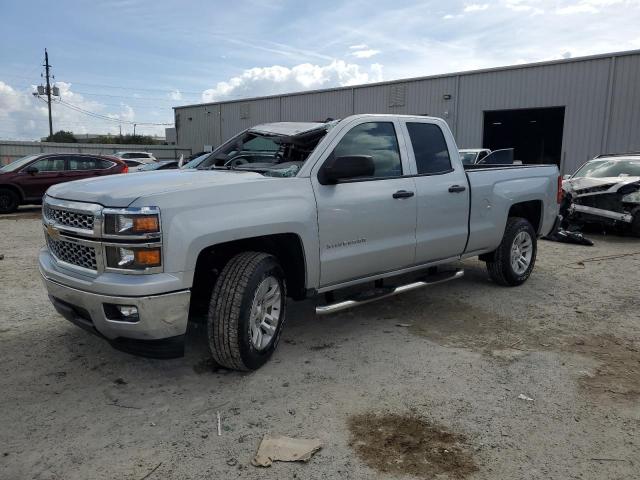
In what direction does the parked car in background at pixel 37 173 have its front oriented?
to the viewer's left

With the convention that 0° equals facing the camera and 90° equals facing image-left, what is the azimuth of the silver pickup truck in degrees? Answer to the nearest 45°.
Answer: approximately 45°

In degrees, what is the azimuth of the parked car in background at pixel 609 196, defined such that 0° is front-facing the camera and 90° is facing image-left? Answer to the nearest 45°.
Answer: approximately 45°

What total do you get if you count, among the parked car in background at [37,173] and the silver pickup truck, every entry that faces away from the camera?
0

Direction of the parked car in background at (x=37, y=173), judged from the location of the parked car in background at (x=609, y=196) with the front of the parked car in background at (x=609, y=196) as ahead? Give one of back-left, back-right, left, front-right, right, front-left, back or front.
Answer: front-right

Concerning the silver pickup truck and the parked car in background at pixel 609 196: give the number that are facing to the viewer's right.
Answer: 0

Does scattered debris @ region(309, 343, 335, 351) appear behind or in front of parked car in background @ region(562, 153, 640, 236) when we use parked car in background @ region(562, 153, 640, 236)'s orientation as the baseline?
in front

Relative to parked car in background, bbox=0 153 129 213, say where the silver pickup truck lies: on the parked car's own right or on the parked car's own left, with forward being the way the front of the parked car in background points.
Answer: on the parked car's own left

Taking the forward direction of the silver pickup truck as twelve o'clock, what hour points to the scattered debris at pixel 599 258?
The scattered debris is roughly at 6 o'clock from the silver pickup truck.

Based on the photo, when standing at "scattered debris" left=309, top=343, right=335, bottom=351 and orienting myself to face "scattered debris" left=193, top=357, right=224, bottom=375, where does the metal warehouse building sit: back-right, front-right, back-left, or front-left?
back-right
